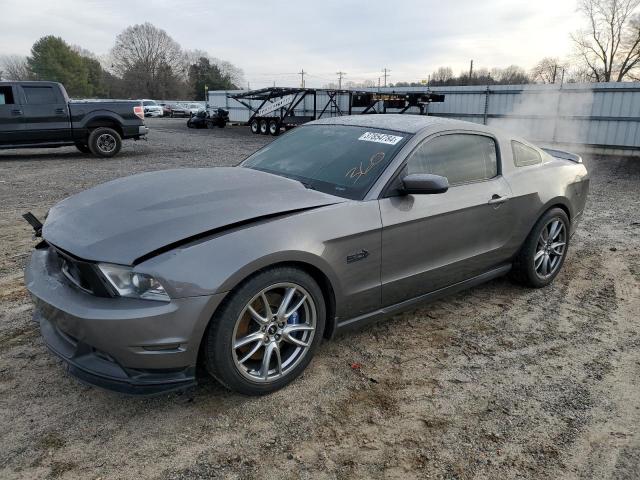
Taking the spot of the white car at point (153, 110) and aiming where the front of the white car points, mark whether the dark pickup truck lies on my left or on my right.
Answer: on my right

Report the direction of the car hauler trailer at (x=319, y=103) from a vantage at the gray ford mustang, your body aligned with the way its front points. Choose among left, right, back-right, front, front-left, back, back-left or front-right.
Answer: back-right

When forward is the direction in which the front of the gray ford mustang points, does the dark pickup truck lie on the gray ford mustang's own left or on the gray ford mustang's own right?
on the gray ford mustang's own right

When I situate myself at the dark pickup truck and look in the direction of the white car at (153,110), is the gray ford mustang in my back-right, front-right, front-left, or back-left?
back-right
